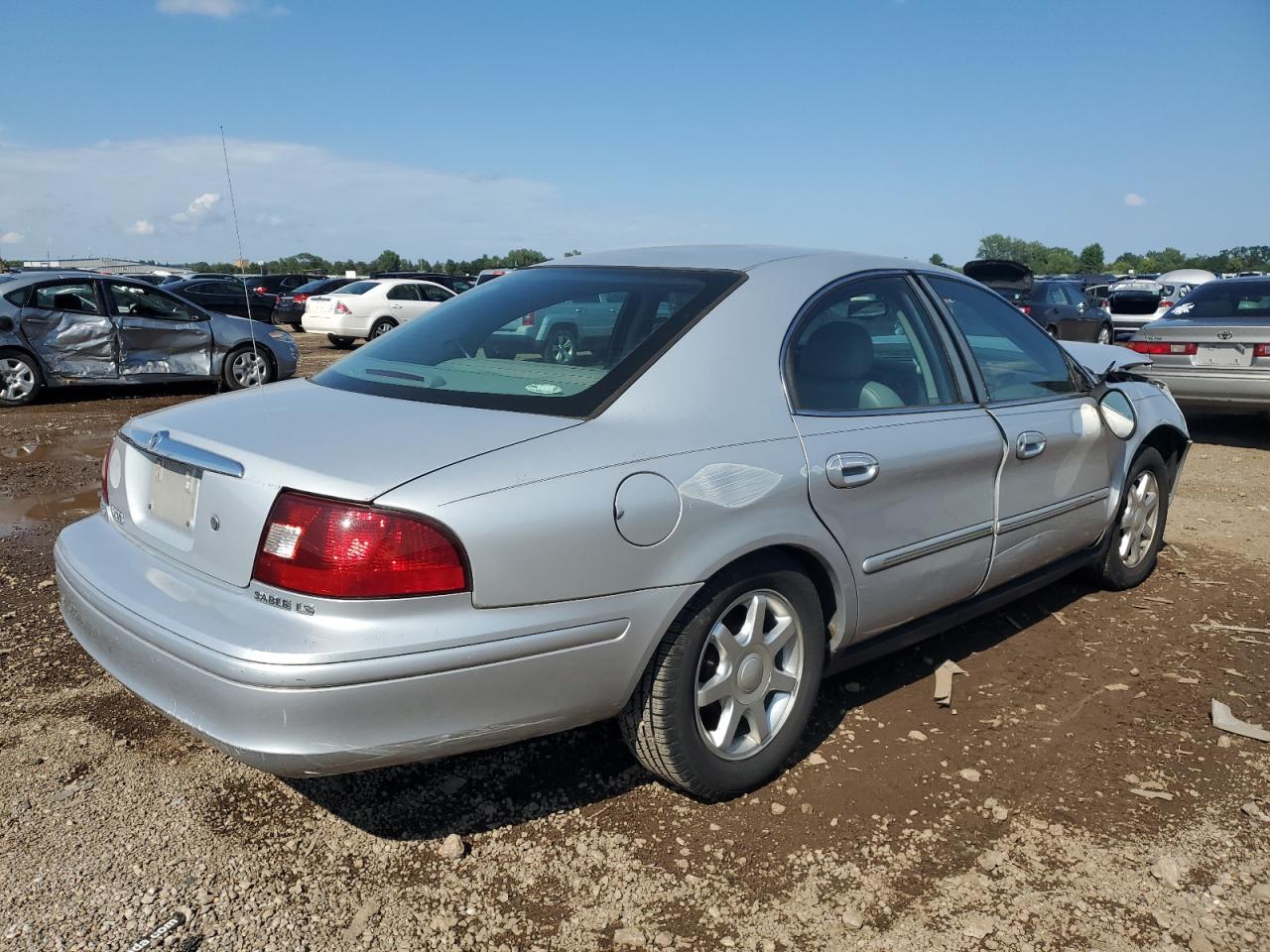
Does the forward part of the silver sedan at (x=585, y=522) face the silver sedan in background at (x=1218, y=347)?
yes

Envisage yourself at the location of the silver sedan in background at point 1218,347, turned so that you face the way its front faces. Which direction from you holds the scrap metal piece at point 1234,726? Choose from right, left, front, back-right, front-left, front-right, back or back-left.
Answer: back

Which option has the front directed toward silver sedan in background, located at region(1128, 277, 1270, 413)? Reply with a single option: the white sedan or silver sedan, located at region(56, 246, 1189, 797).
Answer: the silver sedan

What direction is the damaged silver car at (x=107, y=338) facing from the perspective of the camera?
to the viewer's right

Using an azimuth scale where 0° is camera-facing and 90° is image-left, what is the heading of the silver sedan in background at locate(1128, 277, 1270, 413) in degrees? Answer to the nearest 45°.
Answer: approximately 180°

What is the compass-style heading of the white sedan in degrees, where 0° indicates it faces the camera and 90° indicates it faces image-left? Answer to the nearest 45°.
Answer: approximately 225°

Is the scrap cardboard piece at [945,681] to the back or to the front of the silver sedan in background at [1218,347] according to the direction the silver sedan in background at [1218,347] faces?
to the back

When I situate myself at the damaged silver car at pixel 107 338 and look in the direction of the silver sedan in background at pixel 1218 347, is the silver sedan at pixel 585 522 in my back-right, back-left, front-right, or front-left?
front-right

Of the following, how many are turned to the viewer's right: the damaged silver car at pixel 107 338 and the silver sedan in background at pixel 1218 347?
1

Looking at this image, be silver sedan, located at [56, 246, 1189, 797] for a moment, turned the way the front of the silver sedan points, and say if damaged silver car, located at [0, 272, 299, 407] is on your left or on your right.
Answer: on your left

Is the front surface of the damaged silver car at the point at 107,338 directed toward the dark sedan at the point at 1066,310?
yes

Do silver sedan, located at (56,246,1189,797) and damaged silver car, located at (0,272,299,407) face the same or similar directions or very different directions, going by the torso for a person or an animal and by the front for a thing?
same or similar directions

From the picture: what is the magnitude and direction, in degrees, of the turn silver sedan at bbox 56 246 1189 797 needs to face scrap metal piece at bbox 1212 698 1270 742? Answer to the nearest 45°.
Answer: approximately 45° to its right

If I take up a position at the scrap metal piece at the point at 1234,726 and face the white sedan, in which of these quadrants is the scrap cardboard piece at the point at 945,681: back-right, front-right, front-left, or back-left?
front-left
